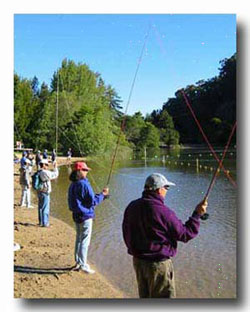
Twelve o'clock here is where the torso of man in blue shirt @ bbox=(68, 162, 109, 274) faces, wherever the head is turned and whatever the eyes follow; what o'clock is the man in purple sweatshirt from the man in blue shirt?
The man in purple sweatshirt is roughly at 2 o'clock from the man in blue shirt.

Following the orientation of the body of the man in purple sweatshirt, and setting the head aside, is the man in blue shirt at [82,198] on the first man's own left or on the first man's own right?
on the first man's own left

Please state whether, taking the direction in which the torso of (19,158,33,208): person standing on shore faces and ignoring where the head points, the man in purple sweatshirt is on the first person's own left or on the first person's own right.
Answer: on the first person's own right

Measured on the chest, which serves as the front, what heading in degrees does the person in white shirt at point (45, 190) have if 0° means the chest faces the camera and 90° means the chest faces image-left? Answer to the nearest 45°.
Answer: approximately 270°

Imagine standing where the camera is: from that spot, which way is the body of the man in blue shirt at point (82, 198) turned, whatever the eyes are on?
to the viewer's right

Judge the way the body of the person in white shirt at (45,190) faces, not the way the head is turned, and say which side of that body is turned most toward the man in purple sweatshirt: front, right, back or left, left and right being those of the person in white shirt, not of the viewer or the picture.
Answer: right

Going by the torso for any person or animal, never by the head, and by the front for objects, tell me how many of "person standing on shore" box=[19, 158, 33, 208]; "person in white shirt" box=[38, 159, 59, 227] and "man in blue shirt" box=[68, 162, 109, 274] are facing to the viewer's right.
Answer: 3

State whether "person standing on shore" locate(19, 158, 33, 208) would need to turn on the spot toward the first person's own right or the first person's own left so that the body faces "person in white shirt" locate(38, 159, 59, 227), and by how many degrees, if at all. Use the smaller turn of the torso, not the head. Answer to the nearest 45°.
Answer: approximately 90° to the first person's own right

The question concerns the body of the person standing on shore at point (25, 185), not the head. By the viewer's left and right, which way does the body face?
facing to the right of the viewer

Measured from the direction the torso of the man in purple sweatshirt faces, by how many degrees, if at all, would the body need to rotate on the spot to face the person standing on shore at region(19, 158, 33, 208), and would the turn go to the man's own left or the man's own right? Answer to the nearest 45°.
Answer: approximately 90° to the man's own left

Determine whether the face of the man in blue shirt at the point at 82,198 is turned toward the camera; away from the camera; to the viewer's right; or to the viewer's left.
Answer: to the viewer's right
